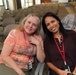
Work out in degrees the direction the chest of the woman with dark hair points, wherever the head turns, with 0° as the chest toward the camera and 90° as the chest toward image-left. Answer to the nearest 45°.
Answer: approximately 0°
